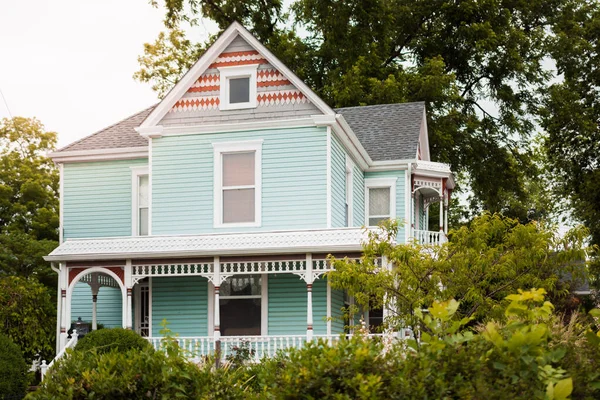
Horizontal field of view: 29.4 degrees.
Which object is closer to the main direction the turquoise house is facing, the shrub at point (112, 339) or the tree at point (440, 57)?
the shrub

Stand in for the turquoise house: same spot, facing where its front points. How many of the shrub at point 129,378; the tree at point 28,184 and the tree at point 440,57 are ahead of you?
1

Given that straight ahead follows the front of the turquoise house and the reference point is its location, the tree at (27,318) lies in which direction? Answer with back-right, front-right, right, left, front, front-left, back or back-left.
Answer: right

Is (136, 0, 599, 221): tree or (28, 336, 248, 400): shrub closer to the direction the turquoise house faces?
the shrub

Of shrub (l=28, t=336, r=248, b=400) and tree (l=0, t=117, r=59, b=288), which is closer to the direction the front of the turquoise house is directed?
the shrub

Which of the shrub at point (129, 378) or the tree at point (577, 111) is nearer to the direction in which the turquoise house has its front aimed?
the shrub

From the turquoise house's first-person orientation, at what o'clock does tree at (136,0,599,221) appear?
The tree is roughly at 7 o'clock from the turquoise house.

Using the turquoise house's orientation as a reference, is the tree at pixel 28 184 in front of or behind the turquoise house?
behind

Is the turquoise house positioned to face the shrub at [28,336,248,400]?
yes

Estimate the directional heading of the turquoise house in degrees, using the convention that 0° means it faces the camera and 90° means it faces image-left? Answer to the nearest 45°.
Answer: approximately 0°
